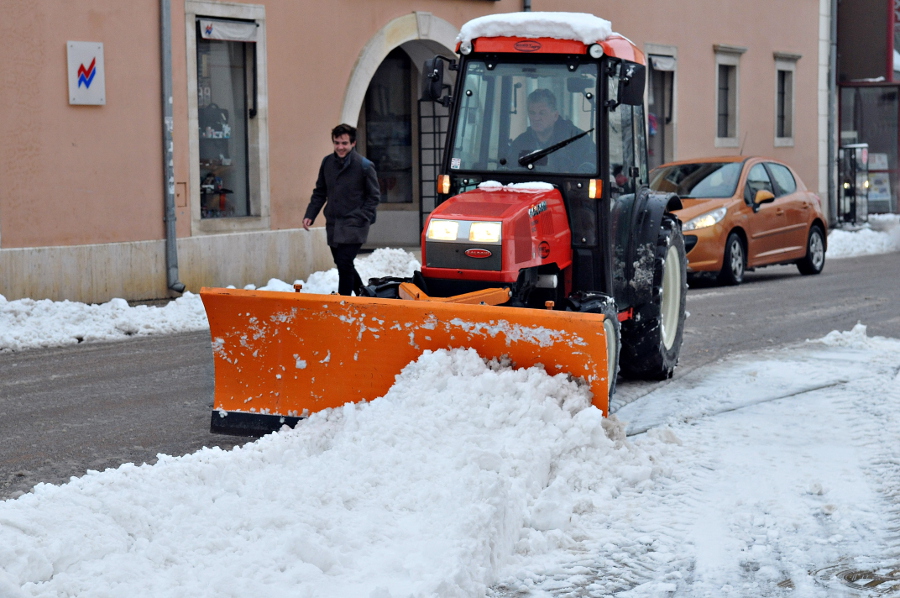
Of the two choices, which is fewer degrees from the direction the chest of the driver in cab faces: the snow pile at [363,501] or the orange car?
the snow pile

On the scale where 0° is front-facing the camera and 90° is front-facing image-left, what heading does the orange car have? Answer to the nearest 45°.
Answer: approximately 45°

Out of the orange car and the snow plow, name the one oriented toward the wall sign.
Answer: the orange car

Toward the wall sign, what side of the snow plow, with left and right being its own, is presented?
right

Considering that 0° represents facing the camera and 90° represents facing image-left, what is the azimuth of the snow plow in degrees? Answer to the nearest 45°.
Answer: approximately 45°

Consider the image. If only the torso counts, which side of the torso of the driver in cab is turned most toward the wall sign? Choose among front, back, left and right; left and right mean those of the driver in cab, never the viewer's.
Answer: right

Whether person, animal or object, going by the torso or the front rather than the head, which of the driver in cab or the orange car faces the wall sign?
the orange car
